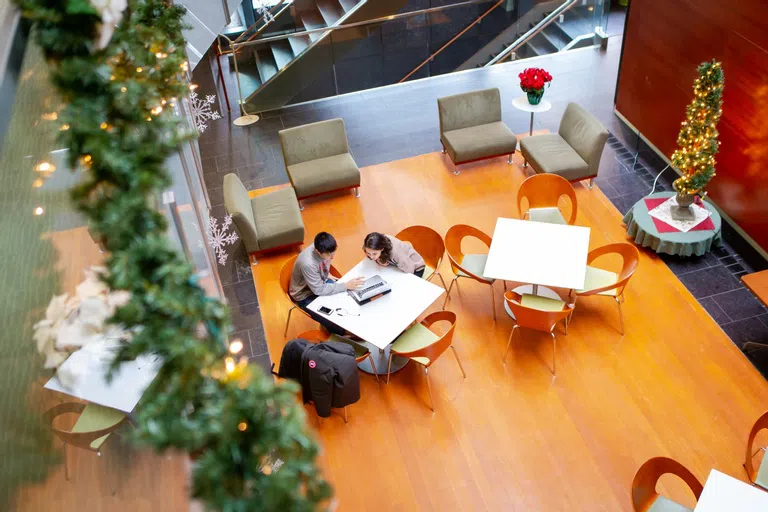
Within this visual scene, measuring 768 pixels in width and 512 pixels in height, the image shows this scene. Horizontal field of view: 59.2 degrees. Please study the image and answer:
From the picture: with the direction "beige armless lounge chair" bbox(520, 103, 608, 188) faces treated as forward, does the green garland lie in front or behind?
in front

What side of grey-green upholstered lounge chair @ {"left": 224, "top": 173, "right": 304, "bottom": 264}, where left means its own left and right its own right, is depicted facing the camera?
right

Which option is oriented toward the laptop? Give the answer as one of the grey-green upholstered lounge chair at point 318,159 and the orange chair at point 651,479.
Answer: the grey-green upholstered lounge chair

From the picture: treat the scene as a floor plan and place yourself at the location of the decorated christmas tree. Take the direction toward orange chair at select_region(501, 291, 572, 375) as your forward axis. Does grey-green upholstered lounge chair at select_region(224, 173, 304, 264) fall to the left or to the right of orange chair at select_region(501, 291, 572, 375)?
right

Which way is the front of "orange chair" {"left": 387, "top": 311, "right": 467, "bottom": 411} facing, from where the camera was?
facing away from the viewer and to the left of the viewer

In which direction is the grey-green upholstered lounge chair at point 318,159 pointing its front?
toward the camera

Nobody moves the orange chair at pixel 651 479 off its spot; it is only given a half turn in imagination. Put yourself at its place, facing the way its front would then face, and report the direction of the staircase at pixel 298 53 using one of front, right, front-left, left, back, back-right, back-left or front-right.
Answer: front

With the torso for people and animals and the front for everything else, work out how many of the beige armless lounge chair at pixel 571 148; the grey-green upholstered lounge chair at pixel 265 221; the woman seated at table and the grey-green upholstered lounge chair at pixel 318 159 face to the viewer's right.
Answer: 1

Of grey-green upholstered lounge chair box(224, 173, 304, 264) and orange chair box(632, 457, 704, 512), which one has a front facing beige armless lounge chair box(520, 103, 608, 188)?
grey-green upholstered lounge chair box(224, 173, 304, 264)

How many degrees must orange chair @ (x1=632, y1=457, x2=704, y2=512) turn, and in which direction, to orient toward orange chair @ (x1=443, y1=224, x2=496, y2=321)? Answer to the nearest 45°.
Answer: approximately 180°

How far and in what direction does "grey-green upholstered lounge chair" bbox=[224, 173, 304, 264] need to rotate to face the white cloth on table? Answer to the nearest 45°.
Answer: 0° — it already faces it

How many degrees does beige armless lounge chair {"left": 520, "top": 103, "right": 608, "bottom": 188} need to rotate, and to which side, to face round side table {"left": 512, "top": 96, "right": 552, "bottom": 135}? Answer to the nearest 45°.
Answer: approximately 90° to its right

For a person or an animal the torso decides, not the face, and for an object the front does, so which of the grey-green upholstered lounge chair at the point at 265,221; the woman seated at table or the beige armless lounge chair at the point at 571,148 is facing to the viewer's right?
the grey-green upholstered lounge chair at the point at 265,221

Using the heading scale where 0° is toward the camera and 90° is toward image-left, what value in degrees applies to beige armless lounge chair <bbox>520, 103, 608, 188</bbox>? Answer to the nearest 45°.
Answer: approximately 45°

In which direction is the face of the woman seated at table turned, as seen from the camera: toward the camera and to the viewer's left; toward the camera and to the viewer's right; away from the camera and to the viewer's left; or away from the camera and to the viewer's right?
toward the camera and to the viewer's left

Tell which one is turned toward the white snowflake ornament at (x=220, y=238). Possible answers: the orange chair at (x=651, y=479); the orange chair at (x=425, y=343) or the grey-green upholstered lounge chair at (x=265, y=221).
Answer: the orange chair at (x=425, y=343)
